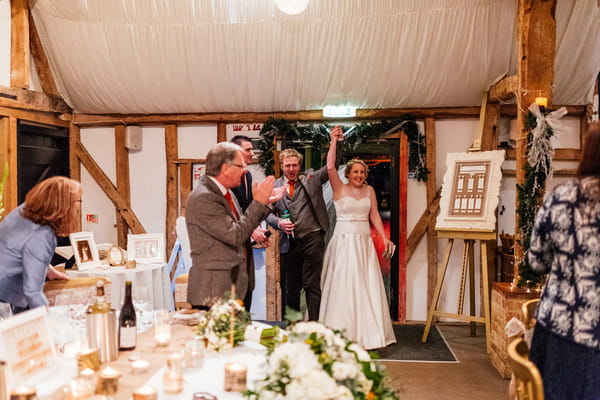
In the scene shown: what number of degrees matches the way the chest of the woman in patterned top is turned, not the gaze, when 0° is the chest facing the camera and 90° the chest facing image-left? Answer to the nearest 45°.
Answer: approximately 180°

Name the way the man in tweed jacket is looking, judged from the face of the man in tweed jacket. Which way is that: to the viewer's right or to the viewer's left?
to the viewer's right

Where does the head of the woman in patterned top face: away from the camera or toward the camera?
away from the camera

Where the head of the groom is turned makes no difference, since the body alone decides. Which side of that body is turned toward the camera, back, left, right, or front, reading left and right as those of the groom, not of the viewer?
front

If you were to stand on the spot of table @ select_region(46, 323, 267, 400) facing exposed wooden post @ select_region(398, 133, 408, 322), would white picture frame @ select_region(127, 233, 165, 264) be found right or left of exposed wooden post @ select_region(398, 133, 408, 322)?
left

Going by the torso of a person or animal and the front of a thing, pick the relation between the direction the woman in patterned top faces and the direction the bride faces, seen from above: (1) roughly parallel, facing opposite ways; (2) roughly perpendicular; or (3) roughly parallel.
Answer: roughly parallel, facing opposite ways

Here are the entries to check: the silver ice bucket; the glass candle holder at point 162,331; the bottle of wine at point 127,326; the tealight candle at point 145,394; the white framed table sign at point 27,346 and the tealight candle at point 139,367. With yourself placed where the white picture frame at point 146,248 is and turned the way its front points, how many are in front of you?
6

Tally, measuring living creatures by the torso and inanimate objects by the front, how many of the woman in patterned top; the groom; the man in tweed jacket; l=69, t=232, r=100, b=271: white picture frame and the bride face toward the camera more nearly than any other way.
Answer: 3

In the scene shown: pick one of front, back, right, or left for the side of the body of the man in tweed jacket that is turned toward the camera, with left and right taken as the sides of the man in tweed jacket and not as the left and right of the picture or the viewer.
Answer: right

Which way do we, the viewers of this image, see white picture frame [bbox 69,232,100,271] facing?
facing the viewer

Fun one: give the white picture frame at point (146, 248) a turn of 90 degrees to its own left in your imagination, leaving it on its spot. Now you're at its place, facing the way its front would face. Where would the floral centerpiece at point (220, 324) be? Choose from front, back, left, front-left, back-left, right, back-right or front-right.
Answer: right

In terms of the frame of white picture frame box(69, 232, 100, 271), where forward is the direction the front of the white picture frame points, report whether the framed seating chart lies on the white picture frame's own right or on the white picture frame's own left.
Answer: on the white picture frame's own left

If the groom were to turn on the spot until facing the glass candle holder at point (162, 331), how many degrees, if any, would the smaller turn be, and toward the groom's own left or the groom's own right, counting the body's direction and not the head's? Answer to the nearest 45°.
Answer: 0° — they already face it

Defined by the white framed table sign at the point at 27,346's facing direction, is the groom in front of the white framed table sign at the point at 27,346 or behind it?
behind

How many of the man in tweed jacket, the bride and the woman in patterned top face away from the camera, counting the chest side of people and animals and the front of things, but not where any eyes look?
1

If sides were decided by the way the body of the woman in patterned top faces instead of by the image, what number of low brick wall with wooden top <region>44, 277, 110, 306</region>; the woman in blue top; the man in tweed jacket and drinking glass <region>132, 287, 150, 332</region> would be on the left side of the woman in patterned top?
4

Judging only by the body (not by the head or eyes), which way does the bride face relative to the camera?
toward the camera
